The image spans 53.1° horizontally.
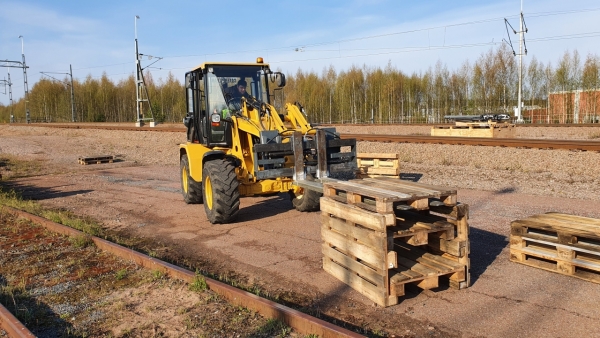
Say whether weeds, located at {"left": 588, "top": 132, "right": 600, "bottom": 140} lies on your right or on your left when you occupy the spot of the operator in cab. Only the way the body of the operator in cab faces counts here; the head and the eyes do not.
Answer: on your left

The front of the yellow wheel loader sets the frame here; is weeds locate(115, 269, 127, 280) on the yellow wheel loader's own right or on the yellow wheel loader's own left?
on the yellow wheel loader's own right

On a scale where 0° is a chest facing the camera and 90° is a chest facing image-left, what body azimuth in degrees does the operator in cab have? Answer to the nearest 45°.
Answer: approximately 315°

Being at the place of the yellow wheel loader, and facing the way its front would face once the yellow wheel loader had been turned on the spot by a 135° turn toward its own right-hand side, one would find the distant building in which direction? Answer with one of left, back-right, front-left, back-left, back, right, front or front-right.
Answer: back-right

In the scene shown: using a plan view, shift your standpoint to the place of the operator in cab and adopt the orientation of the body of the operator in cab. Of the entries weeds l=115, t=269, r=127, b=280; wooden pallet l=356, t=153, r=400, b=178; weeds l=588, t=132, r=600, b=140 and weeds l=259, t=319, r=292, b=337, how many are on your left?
2

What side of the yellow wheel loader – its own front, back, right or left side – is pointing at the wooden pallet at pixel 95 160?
back

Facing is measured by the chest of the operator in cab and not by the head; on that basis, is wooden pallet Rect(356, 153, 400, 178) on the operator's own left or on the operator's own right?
on the operator's own left

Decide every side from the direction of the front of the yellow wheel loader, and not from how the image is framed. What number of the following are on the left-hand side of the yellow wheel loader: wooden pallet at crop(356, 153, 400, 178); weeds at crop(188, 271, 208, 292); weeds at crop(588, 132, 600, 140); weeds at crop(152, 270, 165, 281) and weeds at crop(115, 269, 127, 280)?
2

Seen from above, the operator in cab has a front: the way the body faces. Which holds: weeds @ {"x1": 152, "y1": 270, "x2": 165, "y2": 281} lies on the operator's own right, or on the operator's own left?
on the operator's own right

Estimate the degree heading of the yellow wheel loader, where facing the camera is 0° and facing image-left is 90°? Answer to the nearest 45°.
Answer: approximately 315°

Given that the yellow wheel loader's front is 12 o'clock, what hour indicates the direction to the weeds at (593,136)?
The weeds is roughly at 9 o'clock from the yellow wheel loader.
